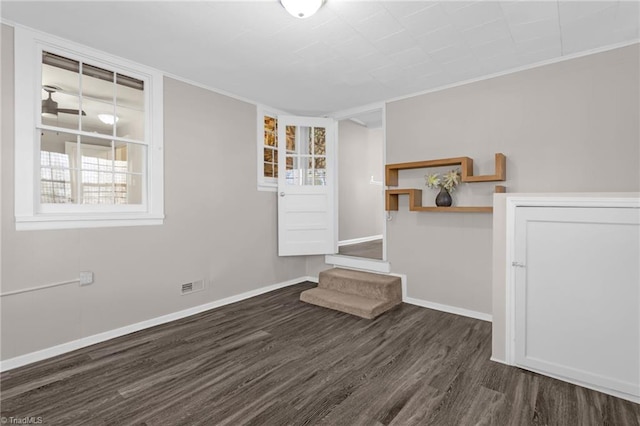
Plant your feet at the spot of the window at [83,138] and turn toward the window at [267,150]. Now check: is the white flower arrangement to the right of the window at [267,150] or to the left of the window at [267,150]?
right

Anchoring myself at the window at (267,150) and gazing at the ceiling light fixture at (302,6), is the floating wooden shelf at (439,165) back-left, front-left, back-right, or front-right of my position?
front-left

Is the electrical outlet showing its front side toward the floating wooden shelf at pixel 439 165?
no

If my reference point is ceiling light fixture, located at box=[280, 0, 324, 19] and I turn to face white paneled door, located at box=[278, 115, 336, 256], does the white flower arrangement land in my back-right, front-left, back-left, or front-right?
front-right

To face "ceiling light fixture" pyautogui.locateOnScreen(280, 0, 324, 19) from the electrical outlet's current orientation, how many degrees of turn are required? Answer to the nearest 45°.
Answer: approximately 45° to its left

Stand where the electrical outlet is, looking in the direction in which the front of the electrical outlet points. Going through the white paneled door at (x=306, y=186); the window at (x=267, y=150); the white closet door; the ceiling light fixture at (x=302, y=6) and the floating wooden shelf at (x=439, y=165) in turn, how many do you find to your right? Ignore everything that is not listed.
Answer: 0

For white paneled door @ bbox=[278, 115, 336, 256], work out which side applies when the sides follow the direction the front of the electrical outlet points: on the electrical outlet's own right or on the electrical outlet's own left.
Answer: on the electrical outlet's own left

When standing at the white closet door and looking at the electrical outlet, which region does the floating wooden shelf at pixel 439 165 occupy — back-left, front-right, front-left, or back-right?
front-right

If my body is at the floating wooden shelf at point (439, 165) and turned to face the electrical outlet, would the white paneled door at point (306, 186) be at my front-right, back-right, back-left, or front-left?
front-right

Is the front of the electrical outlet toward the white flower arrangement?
no

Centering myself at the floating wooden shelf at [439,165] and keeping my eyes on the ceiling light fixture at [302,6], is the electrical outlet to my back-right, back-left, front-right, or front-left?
front-right

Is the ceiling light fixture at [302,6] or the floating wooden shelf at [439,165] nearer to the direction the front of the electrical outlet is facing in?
the ceiling light fixture

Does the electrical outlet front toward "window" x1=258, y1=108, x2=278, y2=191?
no

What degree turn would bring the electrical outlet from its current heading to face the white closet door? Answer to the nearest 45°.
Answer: approximately 45° to its left

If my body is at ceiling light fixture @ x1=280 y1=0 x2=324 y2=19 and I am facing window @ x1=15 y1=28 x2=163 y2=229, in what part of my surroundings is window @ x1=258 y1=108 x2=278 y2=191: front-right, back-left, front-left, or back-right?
front-right
